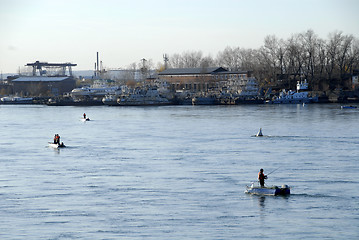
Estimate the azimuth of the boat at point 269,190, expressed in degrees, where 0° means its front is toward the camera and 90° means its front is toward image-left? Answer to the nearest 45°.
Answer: approximately 90°
